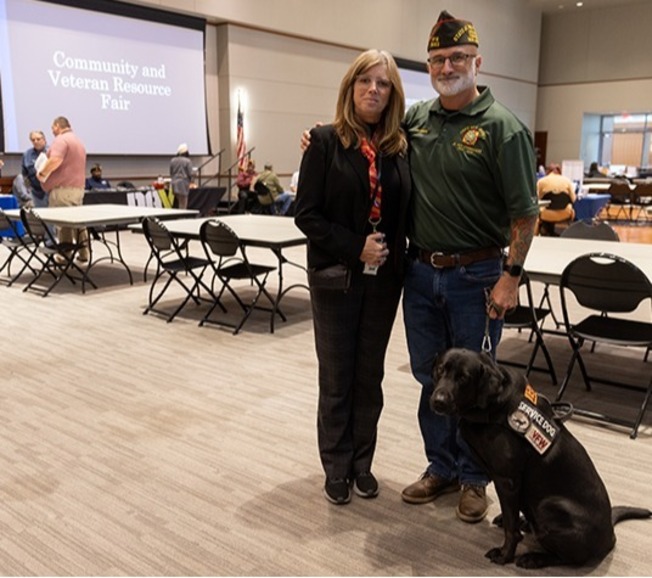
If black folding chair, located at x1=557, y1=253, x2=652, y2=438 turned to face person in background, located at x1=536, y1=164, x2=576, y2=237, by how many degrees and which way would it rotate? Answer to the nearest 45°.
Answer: approximately 45° to its left

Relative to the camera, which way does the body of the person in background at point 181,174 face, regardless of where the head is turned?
away from the camera

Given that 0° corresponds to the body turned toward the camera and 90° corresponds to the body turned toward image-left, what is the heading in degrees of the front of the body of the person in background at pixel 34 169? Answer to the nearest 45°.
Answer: approximately 315°

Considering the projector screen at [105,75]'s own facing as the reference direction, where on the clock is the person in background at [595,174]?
The person in background is roughly at 10 o'clock from the projector screen.

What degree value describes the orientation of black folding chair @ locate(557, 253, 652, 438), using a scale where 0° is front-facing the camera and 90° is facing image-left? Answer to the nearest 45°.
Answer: approximately 225°

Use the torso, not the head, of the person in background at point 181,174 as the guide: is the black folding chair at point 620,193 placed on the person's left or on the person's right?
on the person's right

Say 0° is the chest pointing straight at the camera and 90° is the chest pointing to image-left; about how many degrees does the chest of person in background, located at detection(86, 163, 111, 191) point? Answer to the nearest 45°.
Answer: approximately 0°

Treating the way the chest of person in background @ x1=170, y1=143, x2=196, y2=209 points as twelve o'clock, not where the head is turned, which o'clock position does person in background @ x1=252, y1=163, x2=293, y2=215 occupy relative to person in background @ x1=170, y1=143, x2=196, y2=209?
person in background @ x1=252, y1=163, x2=293, y2=215 is roughly at 3 o'clock from person in background @ x1=170, y1=143, x2=196, y2=209.
